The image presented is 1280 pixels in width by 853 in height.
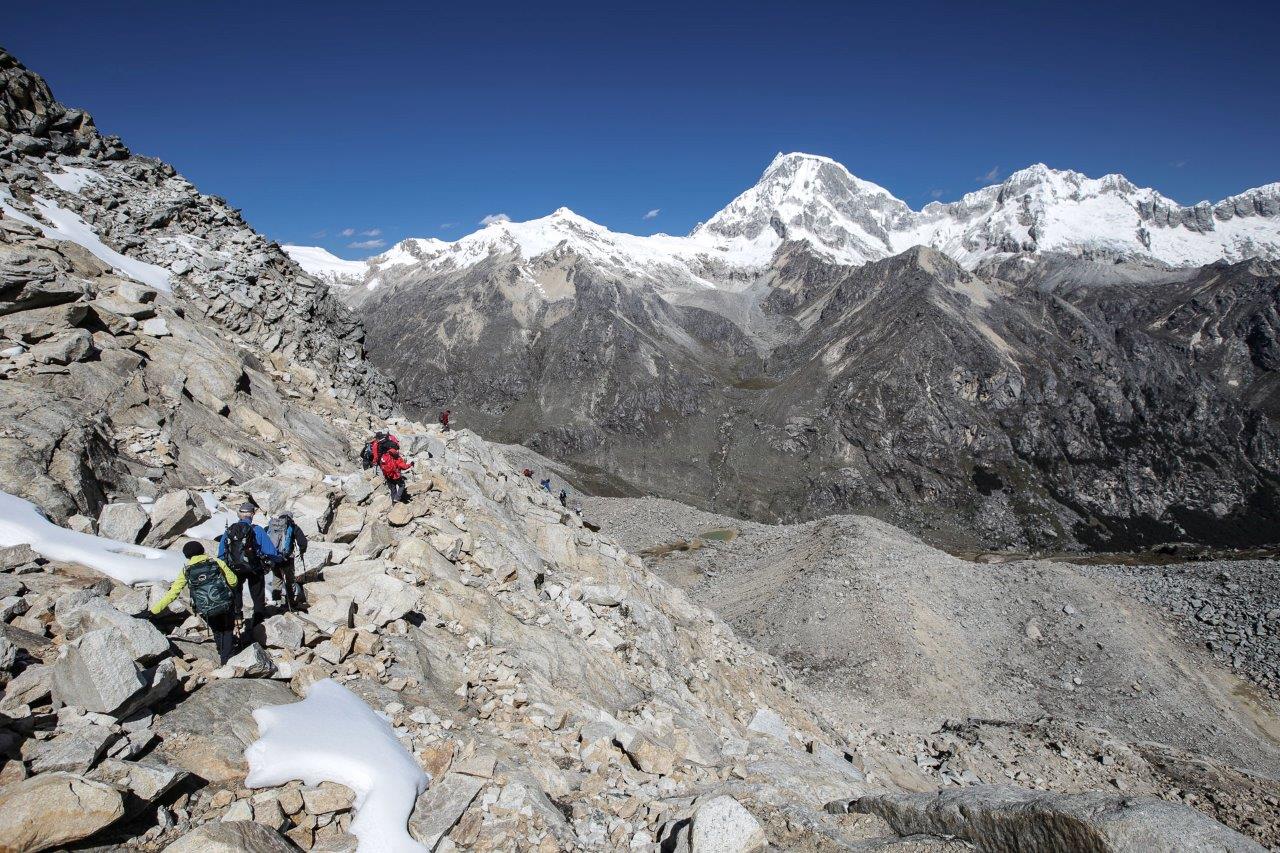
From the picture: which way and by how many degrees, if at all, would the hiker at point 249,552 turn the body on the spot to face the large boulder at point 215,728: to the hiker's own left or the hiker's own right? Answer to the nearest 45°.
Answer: approximately 180°

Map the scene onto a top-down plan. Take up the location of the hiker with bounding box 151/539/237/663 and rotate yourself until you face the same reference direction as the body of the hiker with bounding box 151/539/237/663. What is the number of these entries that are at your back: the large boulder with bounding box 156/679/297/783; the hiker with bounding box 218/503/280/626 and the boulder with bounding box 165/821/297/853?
2

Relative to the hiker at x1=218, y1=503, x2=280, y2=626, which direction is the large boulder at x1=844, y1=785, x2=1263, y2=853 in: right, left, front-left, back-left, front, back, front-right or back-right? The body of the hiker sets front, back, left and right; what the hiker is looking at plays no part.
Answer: back-right

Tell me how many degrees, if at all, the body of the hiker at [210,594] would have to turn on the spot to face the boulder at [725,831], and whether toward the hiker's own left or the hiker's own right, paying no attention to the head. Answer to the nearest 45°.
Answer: approximately 135° to the hiker's own right

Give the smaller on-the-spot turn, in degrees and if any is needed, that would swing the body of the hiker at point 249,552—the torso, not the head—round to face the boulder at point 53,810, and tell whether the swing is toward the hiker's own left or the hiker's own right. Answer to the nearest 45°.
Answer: approximately 180°

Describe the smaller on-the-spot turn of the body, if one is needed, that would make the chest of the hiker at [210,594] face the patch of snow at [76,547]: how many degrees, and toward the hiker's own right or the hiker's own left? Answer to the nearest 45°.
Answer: approximately 45° to the hiker's own left

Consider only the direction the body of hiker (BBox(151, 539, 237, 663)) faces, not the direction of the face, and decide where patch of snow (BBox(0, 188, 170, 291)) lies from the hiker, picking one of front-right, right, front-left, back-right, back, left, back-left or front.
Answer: front

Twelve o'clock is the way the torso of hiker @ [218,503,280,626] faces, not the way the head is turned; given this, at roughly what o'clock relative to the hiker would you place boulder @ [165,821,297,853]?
The boulder is roughly at 6 o'clock from the hiker.

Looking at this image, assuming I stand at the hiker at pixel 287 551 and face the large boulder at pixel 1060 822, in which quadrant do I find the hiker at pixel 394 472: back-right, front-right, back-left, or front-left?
back-left

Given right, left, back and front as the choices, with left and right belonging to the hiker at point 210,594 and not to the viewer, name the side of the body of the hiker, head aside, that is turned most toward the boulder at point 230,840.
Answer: back

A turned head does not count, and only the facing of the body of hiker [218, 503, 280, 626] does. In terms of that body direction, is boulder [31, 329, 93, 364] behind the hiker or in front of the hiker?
in front

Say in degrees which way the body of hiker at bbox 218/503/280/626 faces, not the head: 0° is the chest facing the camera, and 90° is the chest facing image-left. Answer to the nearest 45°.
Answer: approximately 180°

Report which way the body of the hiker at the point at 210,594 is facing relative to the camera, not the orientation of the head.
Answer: away from the camera

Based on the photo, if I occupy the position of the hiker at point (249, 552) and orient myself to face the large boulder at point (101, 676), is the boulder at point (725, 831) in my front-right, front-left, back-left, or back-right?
front-left

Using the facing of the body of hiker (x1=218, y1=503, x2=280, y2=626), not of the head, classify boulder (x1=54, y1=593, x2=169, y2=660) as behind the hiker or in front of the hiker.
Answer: behind

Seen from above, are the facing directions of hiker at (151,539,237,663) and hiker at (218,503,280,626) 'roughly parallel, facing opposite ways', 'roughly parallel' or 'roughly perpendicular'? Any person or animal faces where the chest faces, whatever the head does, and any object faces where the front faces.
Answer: roughly parallel

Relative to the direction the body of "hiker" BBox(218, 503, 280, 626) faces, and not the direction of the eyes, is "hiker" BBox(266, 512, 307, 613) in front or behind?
in front

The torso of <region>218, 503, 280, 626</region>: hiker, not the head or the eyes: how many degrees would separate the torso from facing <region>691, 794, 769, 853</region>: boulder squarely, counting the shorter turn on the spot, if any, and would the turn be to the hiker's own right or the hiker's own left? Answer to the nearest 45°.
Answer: approximately 135° to the hiker's own right
